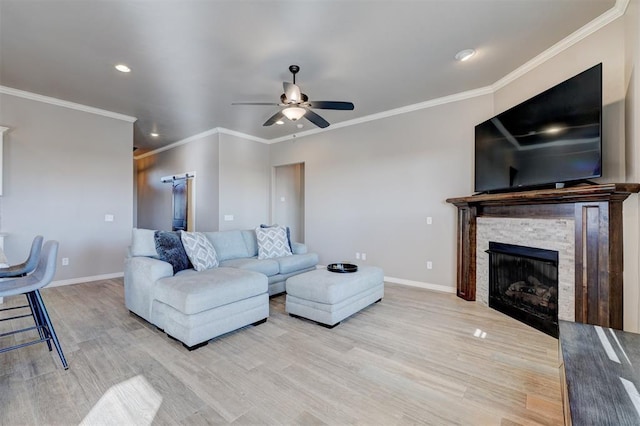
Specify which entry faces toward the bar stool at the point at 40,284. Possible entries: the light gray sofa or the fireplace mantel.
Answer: the fireplace mantel

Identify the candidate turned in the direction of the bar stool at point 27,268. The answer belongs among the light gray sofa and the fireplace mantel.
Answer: the fireplace mantel

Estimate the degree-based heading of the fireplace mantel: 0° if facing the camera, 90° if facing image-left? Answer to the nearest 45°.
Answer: approximately 45°

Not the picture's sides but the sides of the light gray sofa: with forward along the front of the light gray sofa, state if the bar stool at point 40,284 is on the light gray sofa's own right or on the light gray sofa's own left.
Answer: on the light gray sofa's own right

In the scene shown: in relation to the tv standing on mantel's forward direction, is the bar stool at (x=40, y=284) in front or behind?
in front

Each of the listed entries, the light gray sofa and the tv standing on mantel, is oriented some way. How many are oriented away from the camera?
0

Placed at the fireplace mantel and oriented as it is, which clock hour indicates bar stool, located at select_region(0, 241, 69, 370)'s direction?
The bar stool is roughly at 12 o'clock from the fireplace mantel.

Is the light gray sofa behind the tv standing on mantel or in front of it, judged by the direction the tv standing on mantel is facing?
in front

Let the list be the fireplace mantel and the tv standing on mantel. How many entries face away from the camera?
0

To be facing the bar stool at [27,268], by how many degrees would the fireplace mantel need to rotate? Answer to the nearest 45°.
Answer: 0° — it already faces it

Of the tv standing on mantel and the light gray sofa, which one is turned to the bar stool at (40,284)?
the tv standing on mantel

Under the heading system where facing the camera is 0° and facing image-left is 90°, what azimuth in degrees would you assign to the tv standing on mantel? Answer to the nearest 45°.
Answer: approximately 45°
